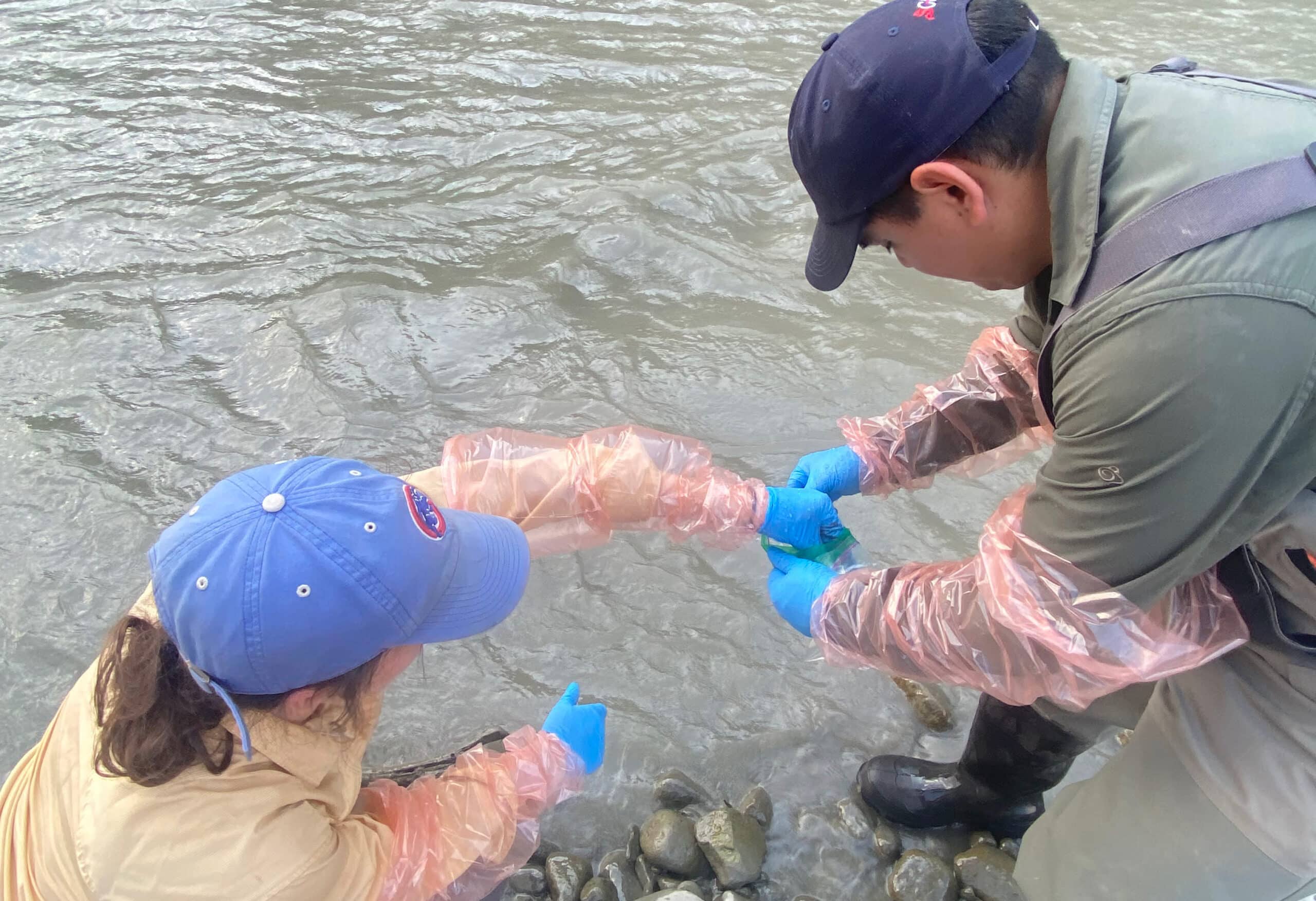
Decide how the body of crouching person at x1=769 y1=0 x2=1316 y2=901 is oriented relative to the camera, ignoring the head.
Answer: to the viewer's left
